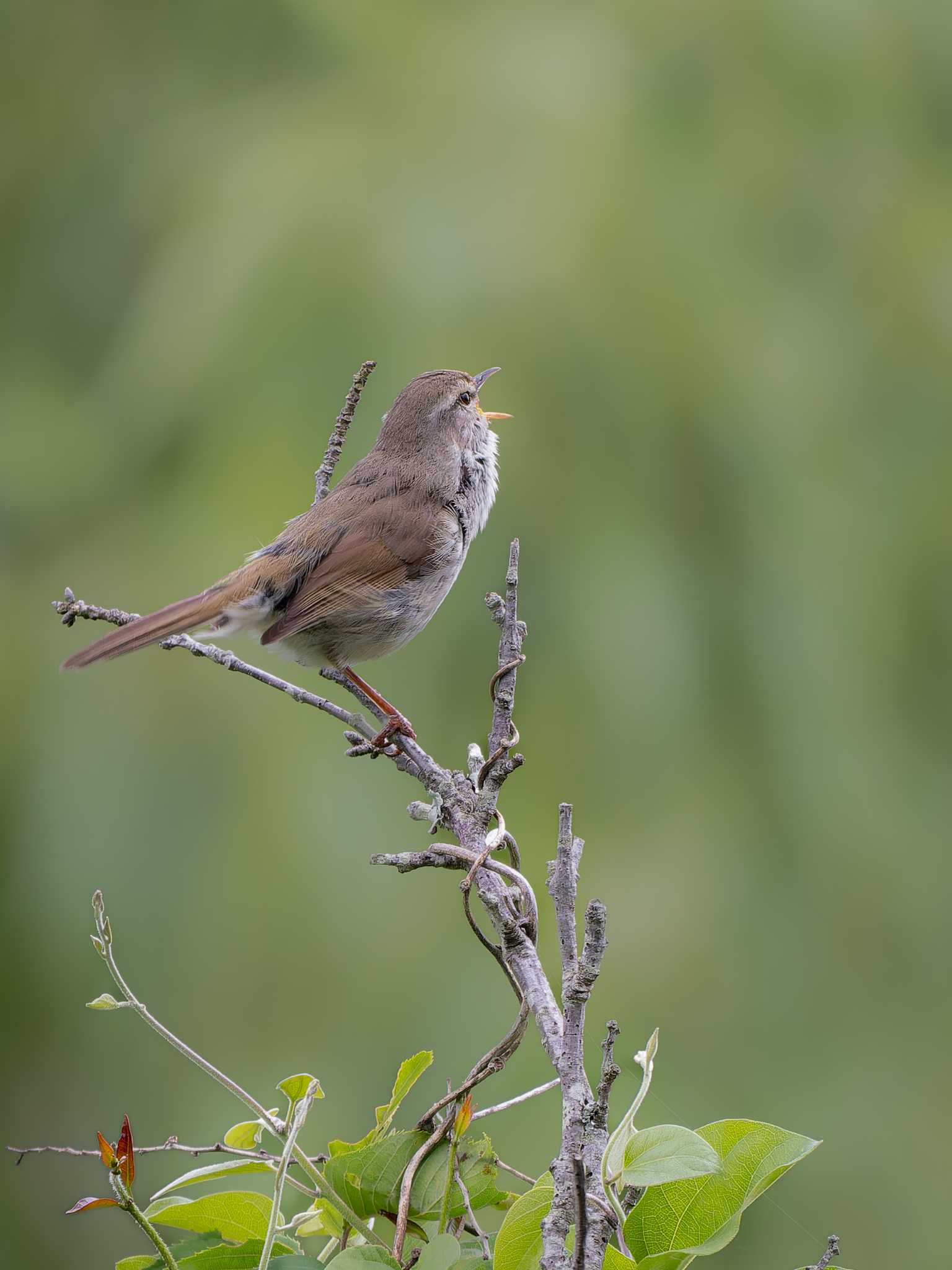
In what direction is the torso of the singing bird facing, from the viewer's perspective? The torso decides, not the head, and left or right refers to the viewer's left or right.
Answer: facing to the right of the viewer
